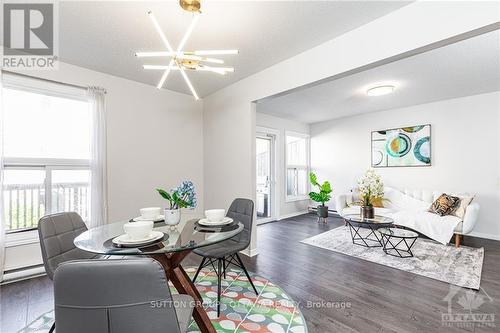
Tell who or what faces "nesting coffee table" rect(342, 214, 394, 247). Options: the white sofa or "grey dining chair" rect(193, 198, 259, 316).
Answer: the white sofa

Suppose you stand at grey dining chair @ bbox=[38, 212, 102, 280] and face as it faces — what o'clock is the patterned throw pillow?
The patterned throw pillow is roughly at 11 o'clock from the grey dining chair.

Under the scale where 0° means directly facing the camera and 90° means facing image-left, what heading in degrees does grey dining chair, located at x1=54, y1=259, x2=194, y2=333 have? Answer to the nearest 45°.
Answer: approximately 225°

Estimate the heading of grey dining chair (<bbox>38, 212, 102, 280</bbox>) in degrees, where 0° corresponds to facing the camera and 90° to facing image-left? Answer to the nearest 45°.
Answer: approximately 315°

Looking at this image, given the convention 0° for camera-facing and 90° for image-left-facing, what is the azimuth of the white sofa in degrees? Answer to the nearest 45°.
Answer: approximately 45°

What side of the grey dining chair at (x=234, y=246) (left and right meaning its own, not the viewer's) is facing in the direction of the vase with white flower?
back

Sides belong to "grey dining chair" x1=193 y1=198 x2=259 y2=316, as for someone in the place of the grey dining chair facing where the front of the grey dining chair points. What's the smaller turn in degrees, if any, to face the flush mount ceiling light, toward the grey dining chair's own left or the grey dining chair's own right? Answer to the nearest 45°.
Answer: approximately 180°

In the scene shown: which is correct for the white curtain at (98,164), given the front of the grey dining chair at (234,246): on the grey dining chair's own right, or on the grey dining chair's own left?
on the grey dining chair's own right

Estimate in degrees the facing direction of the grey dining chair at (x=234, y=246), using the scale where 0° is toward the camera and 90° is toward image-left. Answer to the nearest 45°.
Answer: approximately 45°

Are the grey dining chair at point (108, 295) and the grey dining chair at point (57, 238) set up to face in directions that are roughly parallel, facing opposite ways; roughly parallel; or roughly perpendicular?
roughly perpendicular
